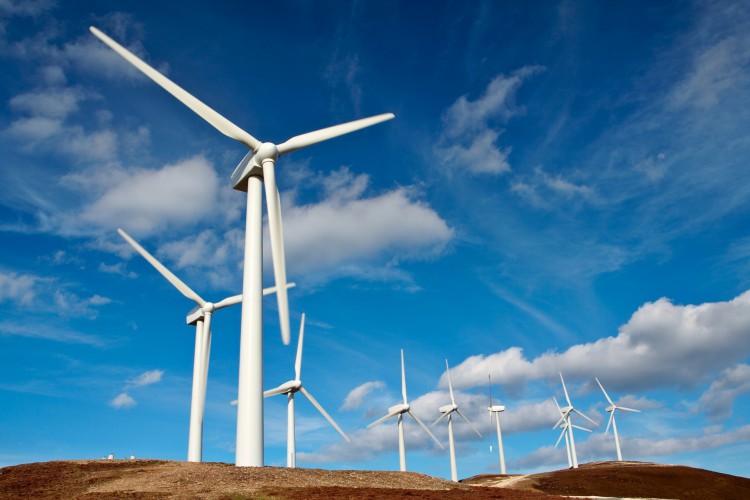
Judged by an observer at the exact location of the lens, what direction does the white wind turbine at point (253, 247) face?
facing the viewer and to the right of the viewer
